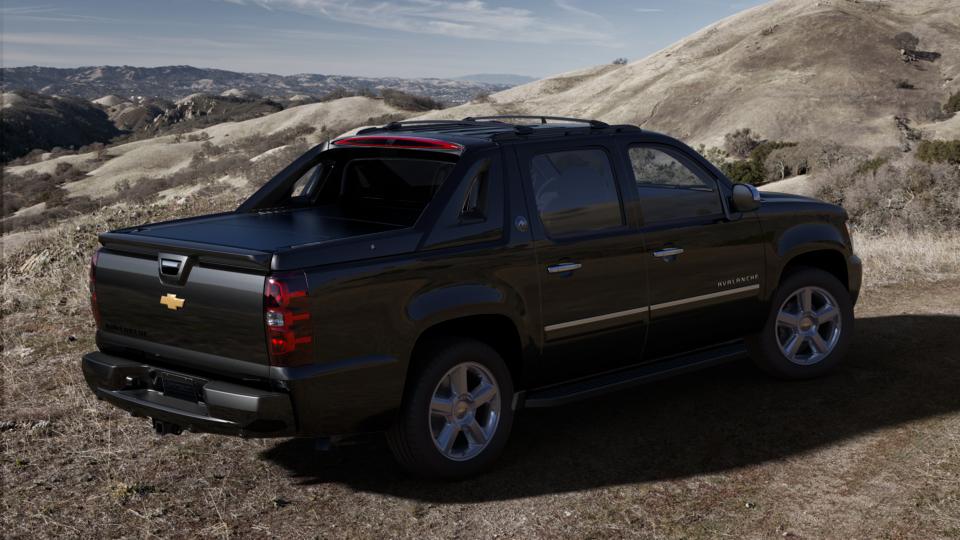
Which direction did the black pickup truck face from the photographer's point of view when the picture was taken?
facing away from the viewer and to the right of the viewer

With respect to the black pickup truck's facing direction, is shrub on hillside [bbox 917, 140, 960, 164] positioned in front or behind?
in front

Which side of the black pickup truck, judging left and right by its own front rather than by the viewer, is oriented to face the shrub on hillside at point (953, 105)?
front

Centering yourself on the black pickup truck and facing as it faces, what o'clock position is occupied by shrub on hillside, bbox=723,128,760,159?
The shrub on hillside is roughly at 11 o'clock from the black pickup truck.

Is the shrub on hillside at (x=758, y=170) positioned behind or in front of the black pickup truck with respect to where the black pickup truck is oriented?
in front
